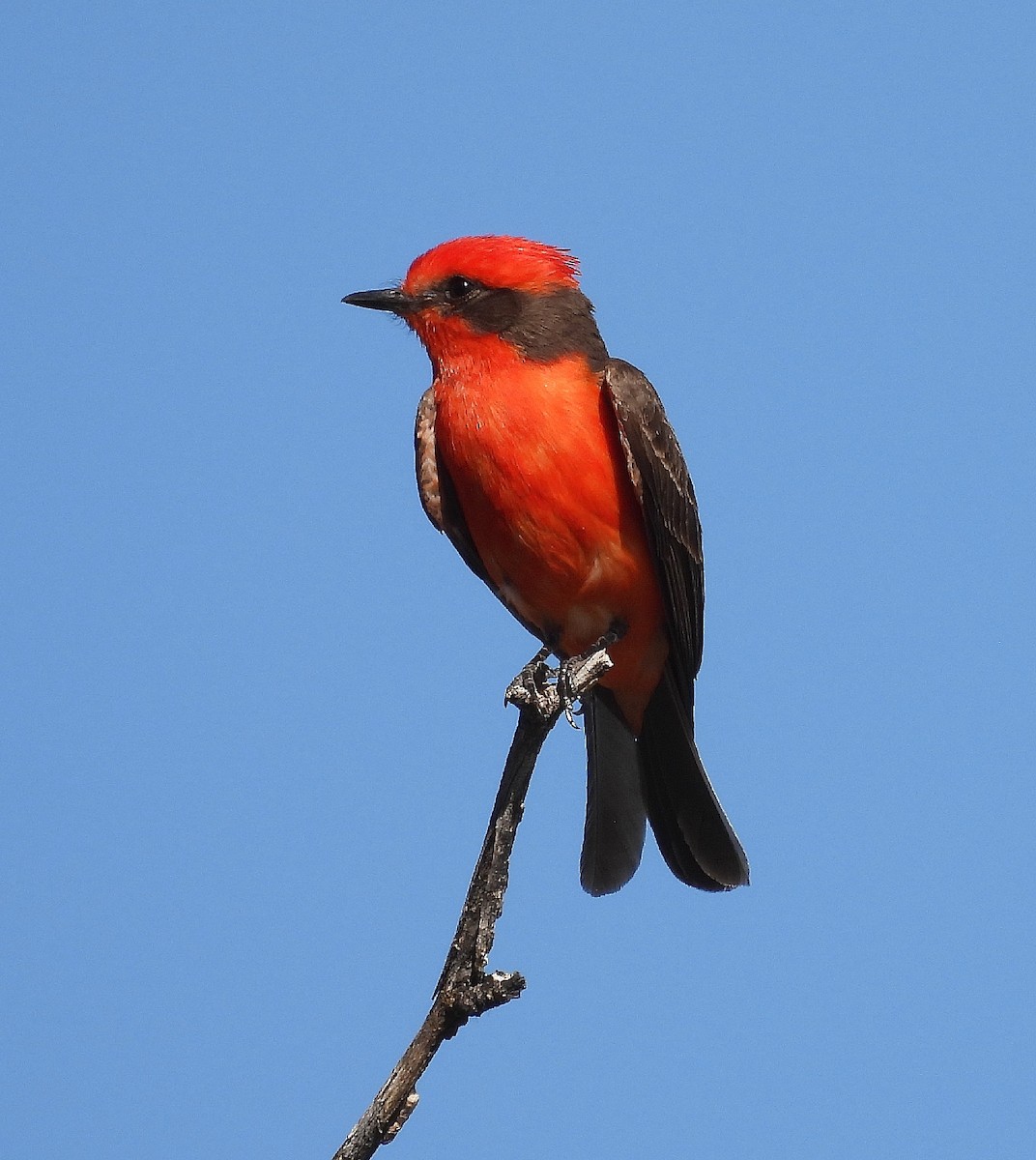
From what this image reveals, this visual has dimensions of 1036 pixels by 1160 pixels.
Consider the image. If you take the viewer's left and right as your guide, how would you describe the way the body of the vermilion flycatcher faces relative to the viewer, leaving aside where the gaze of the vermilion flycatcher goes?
facing the viewer and to the left of the viewer
